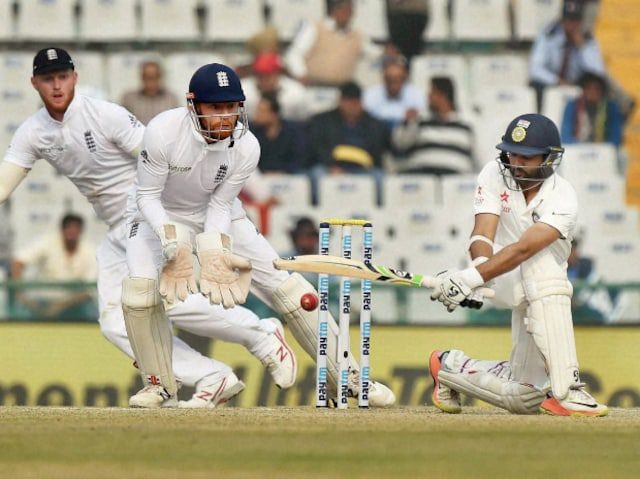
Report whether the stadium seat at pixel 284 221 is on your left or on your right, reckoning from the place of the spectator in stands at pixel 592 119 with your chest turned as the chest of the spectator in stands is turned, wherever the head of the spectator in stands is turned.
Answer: on your right

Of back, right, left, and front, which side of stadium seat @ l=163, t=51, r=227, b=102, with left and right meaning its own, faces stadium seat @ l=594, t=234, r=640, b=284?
left

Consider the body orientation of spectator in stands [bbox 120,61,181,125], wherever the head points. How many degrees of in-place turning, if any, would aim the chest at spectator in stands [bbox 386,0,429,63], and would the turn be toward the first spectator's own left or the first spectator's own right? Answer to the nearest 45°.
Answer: approximately 90° to the first spectator's own left

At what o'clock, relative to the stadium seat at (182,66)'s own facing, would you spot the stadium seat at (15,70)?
the stadium seat at (15,70) is roughly at 3 o'clock from the stadium seat at (182,66).

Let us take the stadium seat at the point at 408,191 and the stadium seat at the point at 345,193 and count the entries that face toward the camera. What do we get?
2

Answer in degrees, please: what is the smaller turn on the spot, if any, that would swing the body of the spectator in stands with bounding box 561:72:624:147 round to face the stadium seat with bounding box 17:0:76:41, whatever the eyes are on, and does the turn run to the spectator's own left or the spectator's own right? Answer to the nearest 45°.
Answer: approximately 90° to the spectator's own right

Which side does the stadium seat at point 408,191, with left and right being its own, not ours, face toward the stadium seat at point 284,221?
right

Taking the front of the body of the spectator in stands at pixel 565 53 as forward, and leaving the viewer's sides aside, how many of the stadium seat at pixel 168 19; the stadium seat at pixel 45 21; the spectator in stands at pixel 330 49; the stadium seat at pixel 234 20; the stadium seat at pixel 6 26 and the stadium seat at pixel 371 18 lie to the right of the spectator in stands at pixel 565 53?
6

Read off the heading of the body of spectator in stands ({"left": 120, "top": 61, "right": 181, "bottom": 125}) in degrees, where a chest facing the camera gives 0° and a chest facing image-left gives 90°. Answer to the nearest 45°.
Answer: approximately 0°
